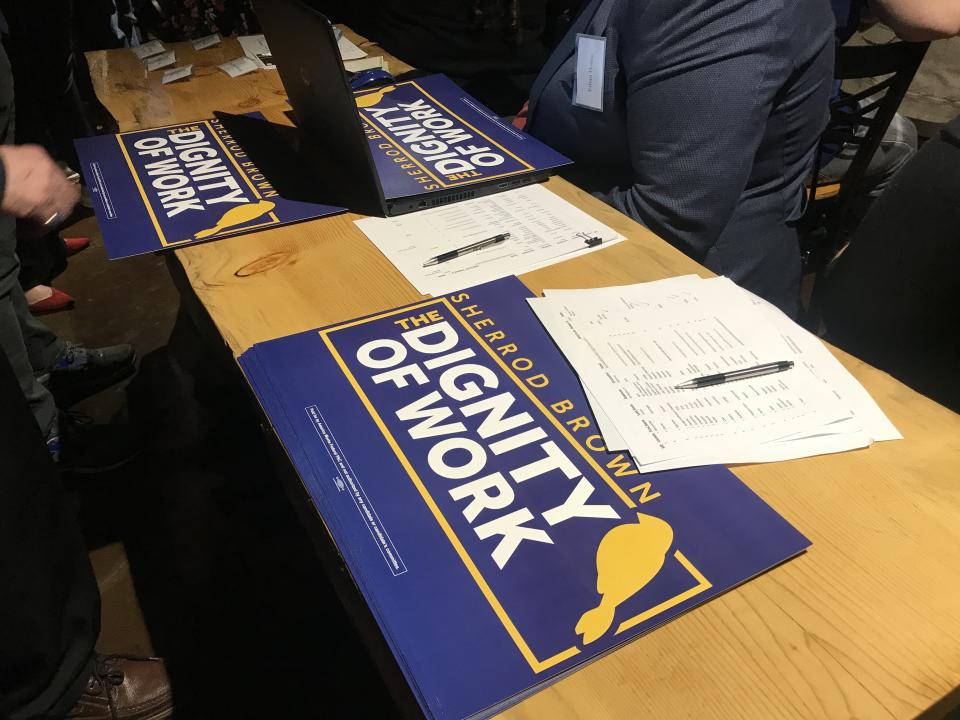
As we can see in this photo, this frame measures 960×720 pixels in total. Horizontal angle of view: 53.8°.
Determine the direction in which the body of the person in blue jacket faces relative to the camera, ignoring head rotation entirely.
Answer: to the viewer's left

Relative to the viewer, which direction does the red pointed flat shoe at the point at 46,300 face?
to the viewer's right

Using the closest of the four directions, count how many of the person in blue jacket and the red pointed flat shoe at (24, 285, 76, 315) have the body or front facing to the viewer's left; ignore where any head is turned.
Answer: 1

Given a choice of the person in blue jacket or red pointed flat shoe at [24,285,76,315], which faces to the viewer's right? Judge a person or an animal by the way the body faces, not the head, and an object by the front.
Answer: the red pointed flat shoe

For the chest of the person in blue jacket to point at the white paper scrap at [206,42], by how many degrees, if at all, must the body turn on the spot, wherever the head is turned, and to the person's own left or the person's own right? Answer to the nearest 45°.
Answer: approximately 45° to the person's own right

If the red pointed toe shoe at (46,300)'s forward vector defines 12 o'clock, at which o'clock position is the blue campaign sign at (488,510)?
The blue campaign sign is roughly at 3 o'clock from the red pointed toe shoe.
